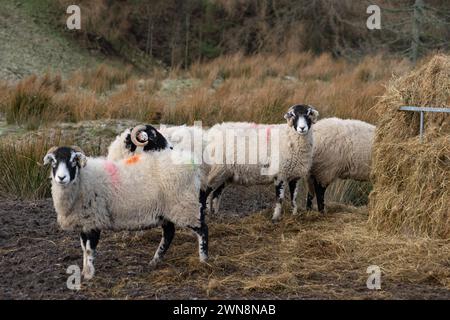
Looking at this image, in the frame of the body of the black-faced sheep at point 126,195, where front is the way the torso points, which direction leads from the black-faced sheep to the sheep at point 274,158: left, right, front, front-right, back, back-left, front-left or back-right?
back

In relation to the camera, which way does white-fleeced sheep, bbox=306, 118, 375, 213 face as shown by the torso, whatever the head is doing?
to the viewer's right

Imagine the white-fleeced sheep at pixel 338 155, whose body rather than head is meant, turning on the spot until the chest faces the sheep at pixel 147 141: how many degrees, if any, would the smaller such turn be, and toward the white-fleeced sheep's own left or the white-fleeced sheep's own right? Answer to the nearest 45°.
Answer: approximately 135° to the white-fleeced sheep's own right

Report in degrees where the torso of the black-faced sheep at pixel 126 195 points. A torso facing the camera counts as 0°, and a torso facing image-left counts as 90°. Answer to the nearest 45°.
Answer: approximately 45°

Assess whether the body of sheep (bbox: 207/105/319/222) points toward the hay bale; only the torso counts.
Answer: yes

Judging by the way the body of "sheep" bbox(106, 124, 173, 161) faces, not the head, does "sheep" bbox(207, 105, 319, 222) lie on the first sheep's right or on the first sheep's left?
on the first sheep's left

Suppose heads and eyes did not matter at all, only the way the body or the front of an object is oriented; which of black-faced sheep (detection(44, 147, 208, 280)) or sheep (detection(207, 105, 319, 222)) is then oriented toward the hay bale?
the sheep

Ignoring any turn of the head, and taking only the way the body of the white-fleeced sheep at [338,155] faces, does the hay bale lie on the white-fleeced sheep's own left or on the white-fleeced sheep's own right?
on the white-fleeced sheep's own right
